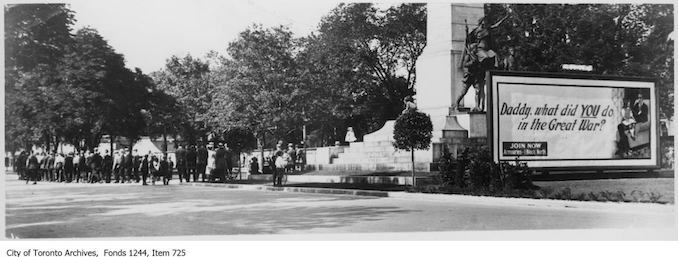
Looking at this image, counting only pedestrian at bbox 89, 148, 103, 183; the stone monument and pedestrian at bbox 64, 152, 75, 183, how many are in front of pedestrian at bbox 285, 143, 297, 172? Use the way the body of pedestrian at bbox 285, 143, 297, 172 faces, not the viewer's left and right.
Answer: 2

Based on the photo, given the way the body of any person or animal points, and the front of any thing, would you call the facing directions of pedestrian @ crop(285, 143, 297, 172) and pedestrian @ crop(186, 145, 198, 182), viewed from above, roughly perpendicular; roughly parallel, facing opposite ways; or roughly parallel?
roughly perpendicular

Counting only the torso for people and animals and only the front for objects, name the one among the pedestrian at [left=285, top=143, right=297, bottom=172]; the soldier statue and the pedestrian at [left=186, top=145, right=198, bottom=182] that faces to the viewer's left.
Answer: the pedestrian at [left=285, top=143, right=297, bottom=172]
